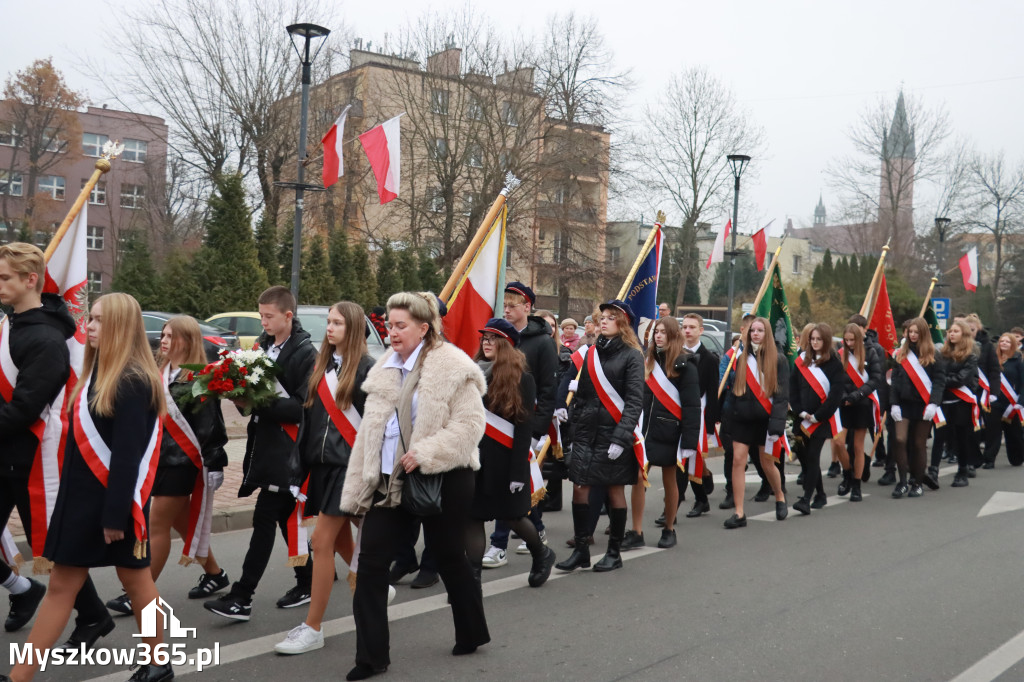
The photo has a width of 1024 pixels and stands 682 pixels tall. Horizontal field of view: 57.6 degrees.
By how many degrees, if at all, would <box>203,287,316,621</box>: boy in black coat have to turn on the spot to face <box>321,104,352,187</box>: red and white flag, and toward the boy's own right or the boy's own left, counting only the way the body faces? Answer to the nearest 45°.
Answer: approximately 90° to the boy's own right

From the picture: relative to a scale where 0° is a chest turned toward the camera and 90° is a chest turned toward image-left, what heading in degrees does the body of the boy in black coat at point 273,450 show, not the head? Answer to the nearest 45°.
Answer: approximately 90°

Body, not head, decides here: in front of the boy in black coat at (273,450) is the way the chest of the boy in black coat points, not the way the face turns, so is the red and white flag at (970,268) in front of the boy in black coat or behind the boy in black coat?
behind

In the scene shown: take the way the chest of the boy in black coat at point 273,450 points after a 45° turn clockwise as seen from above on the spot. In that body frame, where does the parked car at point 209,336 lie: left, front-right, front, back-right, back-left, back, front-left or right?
front-right
